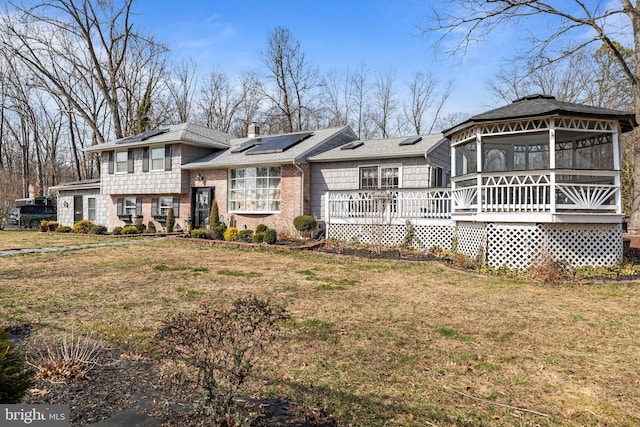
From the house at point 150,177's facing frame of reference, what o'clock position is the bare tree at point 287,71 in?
The bare tree is roughly at 6 o'clock from the house.

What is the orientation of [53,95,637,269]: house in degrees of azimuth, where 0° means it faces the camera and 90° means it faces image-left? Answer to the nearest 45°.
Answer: approximately 45°

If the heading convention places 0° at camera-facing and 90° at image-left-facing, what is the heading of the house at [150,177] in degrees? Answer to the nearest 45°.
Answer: approximately 45°

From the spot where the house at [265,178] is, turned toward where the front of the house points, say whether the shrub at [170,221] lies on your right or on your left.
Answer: on your right

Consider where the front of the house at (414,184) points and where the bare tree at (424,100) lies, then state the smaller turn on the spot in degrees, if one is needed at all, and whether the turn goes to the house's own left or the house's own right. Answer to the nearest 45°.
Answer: approximately 135° to the house's own right

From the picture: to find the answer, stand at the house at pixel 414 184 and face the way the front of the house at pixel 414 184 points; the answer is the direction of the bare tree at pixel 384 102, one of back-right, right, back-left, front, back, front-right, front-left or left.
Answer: back-right

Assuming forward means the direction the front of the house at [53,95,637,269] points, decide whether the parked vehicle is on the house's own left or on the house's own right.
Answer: on the house's own right

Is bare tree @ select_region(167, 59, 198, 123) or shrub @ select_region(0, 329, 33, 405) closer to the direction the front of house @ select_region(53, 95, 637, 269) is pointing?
the shrub
